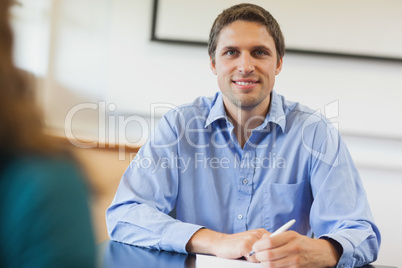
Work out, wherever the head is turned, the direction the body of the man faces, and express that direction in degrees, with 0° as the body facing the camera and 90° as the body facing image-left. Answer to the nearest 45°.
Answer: approximately 0°

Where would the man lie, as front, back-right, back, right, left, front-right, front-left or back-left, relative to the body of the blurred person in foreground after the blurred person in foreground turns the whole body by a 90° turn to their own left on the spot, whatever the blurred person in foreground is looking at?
back-right

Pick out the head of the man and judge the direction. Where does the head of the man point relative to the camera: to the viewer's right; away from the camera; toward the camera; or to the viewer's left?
toward the camera

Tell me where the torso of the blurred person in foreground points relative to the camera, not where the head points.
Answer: away from the camera

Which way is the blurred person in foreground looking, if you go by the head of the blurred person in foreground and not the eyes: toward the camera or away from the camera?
away from the camera
